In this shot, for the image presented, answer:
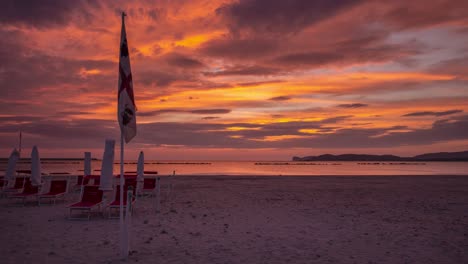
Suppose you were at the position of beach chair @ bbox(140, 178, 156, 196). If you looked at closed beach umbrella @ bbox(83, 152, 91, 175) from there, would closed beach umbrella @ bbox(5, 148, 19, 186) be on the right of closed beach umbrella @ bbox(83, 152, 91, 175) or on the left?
left

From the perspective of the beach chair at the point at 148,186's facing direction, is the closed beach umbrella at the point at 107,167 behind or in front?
in front
